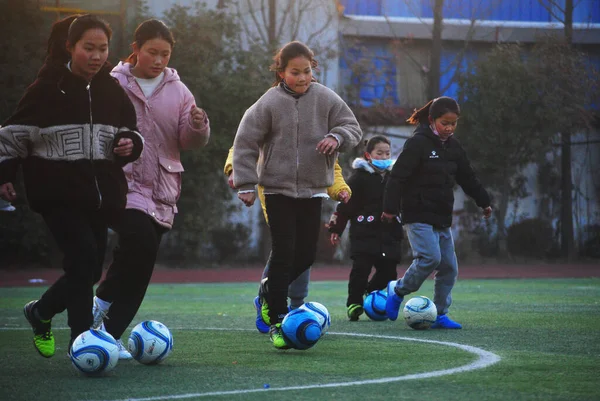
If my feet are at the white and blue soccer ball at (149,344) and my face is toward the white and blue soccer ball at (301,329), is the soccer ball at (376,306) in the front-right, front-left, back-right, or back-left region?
front-left

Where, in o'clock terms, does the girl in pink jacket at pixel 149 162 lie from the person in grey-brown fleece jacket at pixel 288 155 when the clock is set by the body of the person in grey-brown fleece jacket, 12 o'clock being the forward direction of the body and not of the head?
The girl in pink jacket is roughly at 2 o'clock from the person in grey-brown fleece jacket.

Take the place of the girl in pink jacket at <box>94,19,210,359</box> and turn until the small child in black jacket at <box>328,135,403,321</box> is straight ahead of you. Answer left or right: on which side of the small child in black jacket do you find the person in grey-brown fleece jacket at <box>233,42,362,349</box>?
right

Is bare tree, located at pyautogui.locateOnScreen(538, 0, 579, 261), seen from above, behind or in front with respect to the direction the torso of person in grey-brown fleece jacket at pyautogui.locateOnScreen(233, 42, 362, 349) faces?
behind

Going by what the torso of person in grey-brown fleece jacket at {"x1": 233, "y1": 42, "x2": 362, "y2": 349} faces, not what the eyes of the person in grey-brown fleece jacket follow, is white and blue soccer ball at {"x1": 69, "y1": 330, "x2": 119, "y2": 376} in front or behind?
in front

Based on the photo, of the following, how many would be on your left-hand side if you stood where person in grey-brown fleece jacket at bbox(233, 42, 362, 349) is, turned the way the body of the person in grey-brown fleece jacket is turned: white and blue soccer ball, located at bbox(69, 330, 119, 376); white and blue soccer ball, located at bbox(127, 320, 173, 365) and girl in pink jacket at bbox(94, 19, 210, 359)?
0

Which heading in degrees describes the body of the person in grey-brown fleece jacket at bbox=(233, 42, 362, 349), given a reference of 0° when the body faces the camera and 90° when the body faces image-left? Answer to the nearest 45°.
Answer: approximately 0°

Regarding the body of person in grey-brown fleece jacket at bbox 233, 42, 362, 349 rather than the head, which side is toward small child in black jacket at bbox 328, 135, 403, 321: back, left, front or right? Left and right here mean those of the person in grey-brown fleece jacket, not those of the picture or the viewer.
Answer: back
